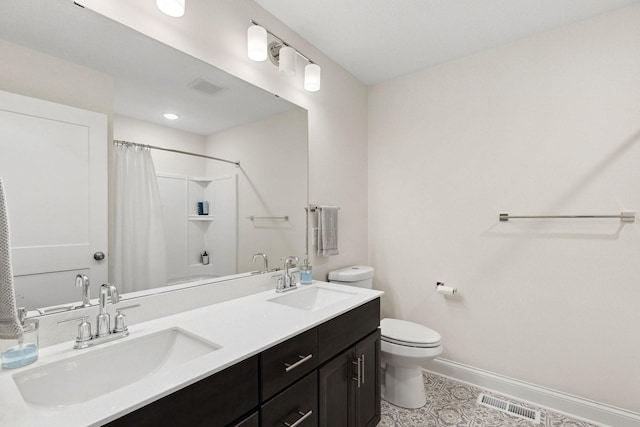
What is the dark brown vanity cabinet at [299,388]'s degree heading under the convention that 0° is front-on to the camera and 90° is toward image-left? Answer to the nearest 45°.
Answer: approximately 315°

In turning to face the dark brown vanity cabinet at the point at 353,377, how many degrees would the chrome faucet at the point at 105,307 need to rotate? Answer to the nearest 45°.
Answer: approximately 45° to its left

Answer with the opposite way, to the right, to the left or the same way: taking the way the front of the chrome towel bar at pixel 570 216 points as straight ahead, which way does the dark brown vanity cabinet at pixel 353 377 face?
to the left

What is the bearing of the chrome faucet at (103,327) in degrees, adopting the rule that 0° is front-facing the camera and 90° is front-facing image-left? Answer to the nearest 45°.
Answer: approximately 315°

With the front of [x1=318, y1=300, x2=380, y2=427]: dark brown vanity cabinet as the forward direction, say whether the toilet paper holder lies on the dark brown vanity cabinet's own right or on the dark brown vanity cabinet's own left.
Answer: on the dark brown vanity cabinet's own left

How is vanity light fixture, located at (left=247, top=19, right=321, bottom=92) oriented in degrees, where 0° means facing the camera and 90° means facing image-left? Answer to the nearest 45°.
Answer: approximately 315°
